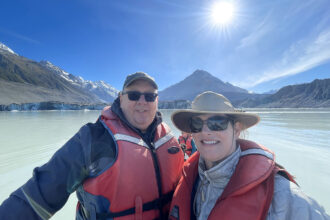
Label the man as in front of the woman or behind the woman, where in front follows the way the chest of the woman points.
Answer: in front

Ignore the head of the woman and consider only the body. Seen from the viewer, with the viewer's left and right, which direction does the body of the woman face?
facing the viewer and to the left of the viewer
